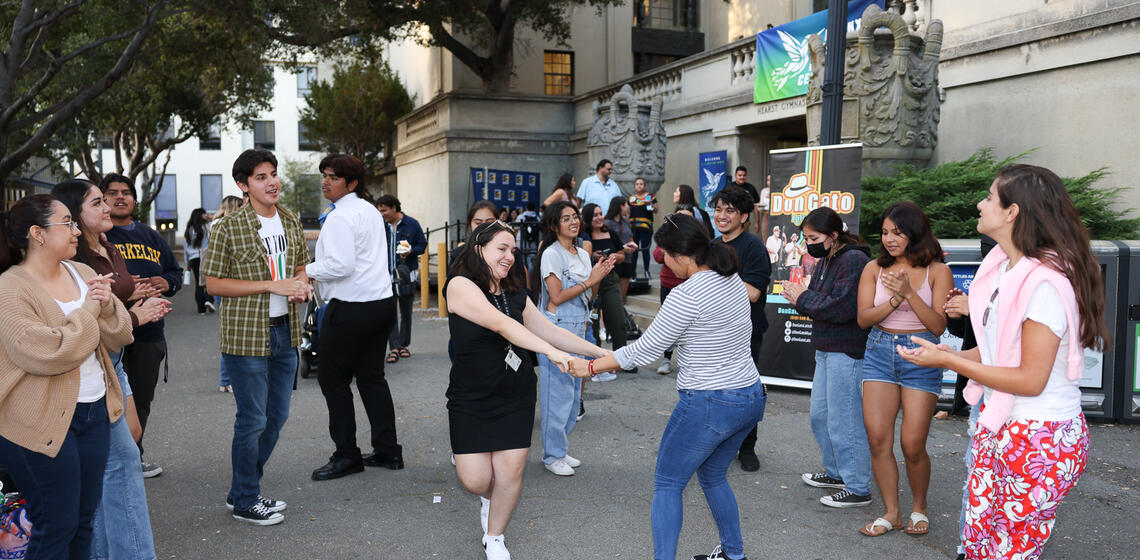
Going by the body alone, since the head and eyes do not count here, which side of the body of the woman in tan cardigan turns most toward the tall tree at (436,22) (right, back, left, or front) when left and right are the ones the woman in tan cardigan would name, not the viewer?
left

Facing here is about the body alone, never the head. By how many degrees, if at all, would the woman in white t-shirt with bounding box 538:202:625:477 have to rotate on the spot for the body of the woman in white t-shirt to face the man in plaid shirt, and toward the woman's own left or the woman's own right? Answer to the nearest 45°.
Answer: approximately 90° to the woman's own right

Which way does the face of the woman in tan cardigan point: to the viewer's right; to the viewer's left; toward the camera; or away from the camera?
to the viewer's right

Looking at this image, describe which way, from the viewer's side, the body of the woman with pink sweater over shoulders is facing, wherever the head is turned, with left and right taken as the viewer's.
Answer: facing to the left of the viewer

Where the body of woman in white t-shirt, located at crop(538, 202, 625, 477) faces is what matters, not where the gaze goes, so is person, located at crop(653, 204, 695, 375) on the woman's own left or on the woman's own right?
on the woman's own left

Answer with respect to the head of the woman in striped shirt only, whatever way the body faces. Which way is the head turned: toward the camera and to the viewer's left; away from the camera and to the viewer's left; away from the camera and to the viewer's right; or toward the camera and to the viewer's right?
away from the camera and to the viewer's left

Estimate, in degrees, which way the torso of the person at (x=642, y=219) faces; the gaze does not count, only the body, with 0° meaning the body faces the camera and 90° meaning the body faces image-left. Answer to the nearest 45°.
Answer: approximately 0°

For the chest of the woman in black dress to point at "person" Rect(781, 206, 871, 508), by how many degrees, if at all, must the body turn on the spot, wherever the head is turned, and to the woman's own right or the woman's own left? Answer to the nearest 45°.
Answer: approximately 45° to the woman's own left

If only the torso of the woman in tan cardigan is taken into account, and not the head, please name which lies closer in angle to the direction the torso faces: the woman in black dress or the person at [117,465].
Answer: the woman in black dress
